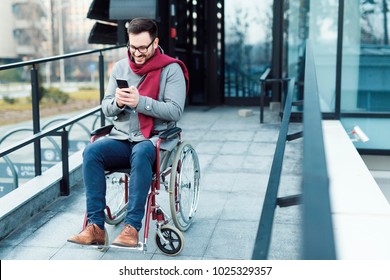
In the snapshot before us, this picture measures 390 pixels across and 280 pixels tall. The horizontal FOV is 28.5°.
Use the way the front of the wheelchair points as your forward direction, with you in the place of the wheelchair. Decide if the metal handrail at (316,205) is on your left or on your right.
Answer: on your left

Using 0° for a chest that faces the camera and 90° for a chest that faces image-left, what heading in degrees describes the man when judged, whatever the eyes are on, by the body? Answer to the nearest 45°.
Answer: approximately 45°

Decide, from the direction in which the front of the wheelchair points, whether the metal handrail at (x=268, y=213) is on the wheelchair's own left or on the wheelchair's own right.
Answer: on the wheelchair's own left
